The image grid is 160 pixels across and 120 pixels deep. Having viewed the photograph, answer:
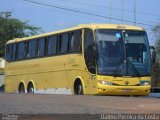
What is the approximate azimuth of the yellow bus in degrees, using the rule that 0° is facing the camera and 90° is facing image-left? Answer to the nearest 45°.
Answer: approximately 315°
